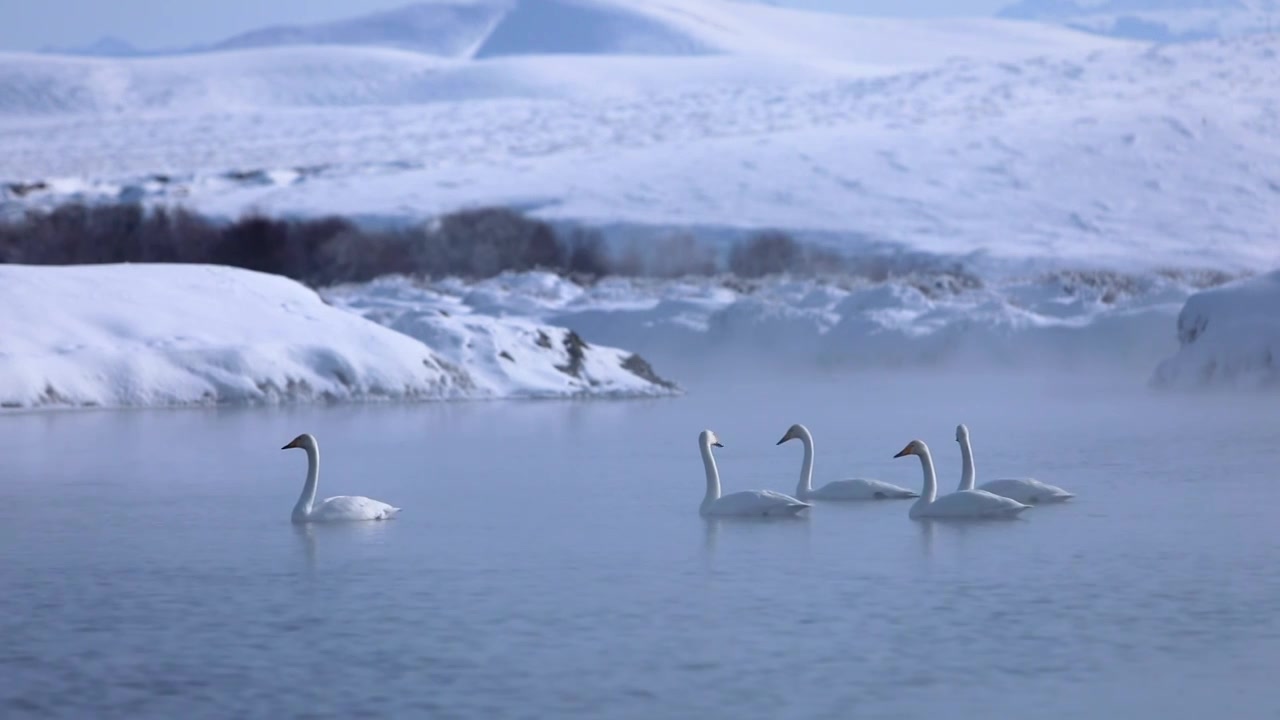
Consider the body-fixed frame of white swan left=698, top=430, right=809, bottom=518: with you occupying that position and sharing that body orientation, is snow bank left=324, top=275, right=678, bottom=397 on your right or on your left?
on your right

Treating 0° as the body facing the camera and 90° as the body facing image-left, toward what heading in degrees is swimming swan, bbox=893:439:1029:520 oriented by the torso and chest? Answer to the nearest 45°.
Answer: approximately 90°

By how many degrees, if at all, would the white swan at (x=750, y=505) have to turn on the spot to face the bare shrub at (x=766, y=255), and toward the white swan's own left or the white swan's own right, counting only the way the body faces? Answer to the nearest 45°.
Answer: approximately 90° to the white swan's own right

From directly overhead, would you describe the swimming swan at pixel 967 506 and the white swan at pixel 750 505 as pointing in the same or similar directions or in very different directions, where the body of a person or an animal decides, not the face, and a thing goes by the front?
same or similar directions

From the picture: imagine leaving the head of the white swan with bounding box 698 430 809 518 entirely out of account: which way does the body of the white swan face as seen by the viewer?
to the viewer's left

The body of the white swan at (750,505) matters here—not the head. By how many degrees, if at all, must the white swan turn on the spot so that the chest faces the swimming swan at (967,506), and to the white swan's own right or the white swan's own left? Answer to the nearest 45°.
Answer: approximately 180°

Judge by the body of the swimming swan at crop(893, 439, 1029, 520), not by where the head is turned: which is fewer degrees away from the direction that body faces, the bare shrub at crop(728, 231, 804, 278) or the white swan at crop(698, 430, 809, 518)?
the white swan

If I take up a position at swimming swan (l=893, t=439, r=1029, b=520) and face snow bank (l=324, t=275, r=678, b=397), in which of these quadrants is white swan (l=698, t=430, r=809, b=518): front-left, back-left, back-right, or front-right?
front-left

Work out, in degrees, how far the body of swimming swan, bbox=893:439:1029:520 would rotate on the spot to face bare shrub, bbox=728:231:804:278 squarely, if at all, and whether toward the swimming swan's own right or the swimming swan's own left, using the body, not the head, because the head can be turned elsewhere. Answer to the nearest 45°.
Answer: approximately 90° to the swimming swan's own right

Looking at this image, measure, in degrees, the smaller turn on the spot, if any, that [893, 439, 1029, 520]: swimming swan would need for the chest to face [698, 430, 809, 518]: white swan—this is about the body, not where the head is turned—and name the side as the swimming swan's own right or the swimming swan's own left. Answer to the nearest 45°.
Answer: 0° — it already faces it

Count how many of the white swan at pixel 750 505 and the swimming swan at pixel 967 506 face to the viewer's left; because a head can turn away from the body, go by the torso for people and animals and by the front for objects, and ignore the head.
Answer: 2
